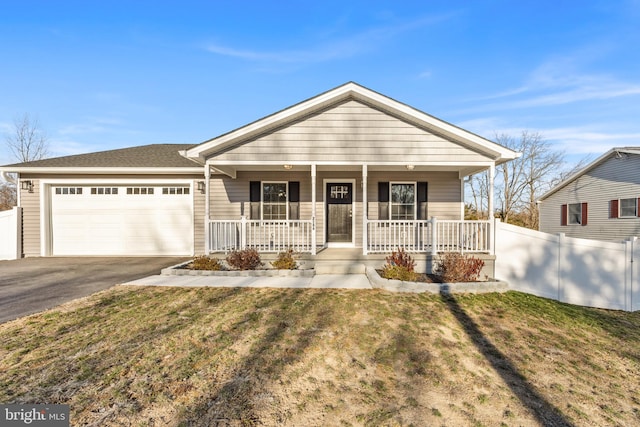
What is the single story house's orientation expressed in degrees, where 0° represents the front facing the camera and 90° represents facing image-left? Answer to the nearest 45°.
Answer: approximately 0°

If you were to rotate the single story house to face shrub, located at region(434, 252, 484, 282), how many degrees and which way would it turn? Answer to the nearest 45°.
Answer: approximately 45° to its left

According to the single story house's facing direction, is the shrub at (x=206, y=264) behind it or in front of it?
in front

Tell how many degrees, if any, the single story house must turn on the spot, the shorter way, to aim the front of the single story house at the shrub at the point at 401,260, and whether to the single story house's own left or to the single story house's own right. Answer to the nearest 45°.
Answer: approximately 45° to the single story house's own left

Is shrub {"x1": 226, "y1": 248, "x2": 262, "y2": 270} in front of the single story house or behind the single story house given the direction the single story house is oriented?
in front

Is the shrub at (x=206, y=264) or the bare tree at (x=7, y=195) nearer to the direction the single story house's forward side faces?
the shrub

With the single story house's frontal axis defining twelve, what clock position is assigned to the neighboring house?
The neighboring house is roughly at 9 o'clock from the single story house.

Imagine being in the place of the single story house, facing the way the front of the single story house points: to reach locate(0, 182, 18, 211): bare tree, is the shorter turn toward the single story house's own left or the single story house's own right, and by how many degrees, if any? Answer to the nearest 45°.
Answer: approximately 135° to the single story house's own right

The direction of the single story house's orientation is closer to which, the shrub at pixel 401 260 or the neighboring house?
the shrub
